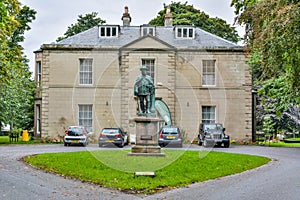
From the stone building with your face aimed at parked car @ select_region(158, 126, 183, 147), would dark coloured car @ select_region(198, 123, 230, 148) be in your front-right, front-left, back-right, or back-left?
front-left

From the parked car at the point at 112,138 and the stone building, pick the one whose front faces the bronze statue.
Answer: the stone building

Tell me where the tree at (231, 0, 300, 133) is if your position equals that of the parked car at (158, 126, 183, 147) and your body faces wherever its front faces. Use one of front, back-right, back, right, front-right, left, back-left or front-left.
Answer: right

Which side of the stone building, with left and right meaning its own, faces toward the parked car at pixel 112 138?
front

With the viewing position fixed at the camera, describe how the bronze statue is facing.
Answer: facing the viewer

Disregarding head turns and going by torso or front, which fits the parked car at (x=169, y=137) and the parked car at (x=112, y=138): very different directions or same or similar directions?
same or similar directions
